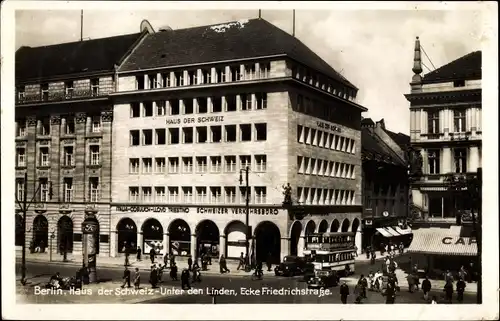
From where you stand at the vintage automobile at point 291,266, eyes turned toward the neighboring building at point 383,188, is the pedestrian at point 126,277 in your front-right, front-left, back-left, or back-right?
back-left

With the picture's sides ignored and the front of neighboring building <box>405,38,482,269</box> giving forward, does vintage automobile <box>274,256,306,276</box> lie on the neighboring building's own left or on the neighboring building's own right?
on the neighboring building's own right

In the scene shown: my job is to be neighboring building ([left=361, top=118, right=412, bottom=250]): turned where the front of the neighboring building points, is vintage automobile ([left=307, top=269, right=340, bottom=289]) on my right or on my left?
on my right

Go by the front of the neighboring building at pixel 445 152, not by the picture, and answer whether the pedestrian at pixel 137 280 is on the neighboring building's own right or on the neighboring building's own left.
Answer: on the neighboring building's own right

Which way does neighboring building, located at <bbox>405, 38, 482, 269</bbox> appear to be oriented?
toward the camera

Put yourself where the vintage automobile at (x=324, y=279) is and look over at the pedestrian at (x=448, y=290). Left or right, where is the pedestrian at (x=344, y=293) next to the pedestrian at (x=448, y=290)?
right
